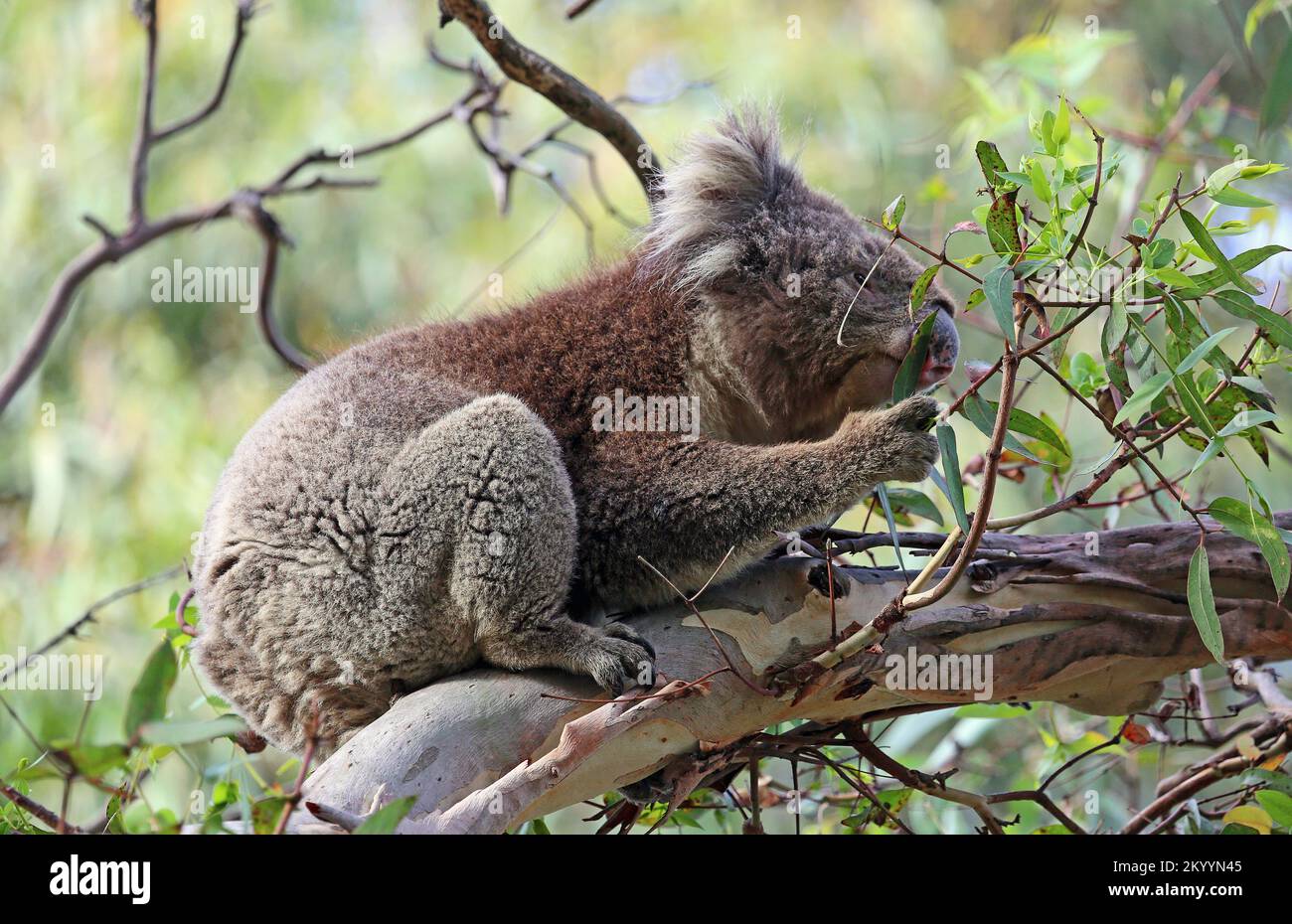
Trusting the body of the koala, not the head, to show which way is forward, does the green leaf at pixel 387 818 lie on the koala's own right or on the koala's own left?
on the koala's own right

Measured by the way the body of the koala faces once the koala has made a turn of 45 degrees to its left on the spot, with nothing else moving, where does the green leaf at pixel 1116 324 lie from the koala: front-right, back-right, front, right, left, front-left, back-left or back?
right

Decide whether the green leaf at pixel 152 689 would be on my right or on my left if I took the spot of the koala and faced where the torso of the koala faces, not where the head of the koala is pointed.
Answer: on my right

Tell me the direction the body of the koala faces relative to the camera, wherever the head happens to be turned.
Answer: to the viewer's right

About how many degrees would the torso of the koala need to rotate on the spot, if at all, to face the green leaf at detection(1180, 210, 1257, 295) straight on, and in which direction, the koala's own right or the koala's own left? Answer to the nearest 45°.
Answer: approximately 45° to the koala's own right
